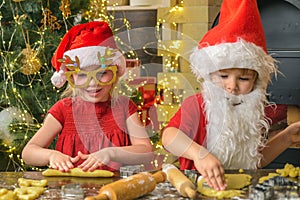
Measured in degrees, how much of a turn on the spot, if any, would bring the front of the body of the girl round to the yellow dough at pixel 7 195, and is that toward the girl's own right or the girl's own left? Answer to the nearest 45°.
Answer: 0° — they already face it

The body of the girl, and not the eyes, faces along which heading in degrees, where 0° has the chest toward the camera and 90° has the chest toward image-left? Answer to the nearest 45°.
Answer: approximately 0°

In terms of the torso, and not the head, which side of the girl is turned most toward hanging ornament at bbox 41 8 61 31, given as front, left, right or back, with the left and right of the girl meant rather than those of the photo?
back

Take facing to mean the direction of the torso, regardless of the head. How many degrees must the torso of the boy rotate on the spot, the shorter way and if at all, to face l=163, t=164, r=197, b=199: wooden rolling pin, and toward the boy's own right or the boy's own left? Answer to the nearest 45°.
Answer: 0° — they already face it

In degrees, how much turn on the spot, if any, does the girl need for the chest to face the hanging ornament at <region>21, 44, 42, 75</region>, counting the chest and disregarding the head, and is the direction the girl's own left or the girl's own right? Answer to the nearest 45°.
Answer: approximately 180°

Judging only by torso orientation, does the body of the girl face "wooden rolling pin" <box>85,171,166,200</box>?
yes

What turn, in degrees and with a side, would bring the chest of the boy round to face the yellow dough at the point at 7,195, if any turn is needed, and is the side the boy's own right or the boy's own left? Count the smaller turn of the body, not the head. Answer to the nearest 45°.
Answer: approximately 45° to the boy's own right

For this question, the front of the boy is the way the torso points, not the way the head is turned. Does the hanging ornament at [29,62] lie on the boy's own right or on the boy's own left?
on the boy's own right

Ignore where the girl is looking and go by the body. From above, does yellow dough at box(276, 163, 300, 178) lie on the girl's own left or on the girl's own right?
on the girl's own left

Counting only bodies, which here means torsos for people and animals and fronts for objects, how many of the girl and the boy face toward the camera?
2

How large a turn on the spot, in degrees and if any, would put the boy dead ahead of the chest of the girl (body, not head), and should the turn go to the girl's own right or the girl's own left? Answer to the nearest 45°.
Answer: approximately 90° to the girl's own left
